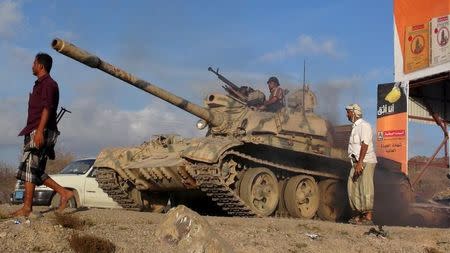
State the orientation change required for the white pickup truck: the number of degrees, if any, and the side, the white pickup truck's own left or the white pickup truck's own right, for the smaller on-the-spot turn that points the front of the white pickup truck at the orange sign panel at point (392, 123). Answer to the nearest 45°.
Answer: approximately 135° to the white pickup truck's own left

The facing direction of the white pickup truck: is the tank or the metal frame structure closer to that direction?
the tank

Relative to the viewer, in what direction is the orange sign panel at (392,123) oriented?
toward the camera

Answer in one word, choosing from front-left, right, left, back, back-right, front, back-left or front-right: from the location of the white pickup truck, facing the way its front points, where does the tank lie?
left

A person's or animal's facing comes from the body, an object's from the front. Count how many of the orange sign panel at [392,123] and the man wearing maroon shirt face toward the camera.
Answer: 1

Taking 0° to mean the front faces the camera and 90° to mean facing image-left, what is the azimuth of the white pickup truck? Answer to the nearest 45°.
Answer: approximately 45°

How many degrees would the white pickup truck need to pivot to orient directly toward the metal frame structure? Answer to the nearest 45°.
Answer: approximately 135° to its left

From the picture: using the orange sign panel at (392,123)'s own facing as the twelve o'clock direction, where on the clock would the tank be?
The tank is roughly at 1 o'clock from the orange sign panel.

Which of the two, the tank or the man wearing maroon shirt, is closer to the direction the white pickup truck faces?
the man wearing maroon shirt
